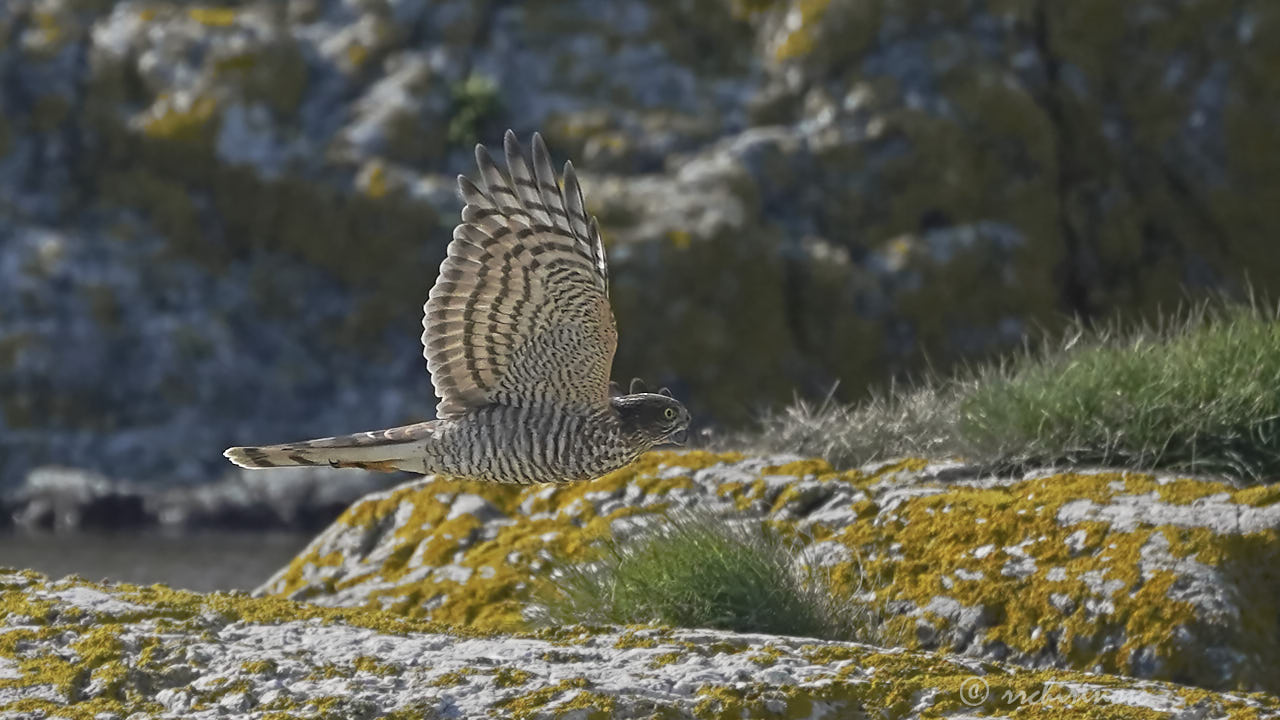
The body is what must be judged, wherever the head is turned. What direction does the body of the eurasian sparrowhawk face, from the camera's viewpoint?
to the viewer's right

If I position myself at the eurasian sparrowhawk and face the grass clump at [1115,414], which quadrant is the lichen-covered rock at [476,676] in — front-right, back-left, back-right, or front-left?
back-right

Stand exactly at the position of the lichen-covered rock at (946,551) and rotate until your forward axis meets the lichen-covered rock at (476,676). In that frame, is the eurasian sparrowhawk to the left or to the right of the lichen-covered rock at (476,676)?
right

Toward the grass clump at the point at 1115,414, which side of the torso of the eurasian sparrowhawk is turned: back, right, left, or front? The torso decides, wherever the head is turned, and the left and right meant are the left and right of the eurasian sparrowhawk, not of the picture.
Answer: front

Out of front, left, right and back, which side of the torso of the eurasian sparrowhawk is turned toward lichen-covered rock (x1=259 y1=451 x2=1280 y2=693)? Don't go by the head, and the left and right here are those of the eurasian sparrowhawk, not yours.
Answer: front

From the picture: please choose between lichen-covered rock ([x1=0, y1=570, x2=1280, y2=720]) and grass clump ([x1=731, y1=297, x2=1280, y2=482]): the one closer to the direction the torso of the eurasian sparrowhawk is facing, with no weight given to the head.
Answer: the grass clump
